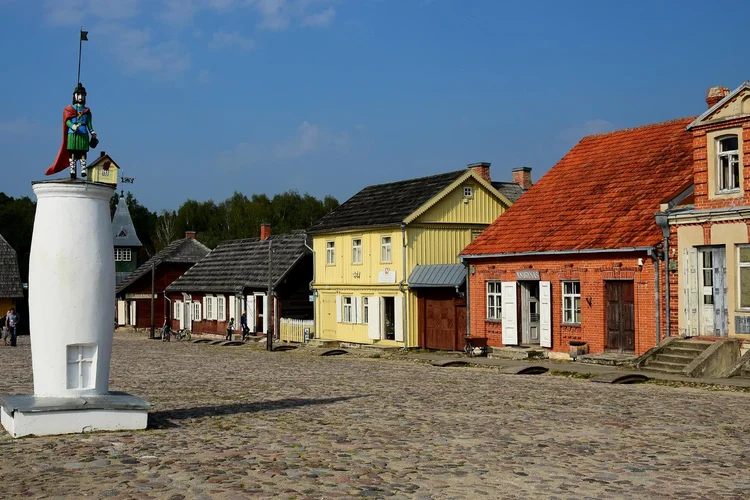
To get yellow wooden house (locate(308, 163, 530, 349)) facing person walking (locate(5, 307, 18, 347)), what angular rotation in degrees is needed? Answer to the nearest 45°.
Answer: approximately 45° to its right

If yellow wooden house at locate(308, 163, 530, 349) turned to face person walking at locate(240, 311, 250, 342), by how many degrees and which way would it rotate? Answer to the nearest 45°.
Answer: approximately 90° to its right

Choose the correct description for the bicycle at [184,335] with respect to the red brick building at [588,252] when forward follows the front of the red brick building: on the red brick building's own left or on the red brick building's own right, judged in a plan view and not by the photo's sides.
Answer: on the red brick building's own right

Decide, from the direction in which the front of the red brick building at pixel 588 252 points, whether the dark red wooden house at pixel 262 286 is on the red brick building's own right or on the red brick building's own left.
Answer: on the red brick building's own right

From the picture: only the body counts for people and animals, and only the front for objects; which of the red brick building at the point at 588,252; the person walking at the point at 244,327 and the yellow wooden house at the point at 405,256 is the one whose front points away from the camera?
the person walking

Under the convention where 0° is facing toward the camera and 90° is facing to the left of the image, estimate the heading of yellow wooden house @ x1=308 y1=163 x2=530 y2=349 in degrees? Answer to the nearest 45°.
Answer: approximately 45°

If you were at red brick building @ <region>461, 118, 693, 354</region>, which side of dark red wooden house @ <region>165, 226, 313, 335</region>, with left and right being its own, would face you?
left

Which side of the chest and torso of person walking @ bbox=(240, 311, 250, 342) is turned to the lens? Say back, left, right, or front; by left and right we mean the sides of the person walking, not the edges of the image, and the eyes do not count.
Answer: back

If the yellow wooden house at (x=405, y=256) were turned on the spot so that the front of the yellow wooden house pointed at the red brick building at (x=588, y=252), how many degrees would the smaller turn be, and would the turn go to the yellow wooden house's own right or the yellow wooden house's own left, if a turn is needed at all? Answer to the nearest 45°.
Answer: approximately 90° to the yellow wooden house's own left
